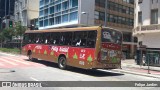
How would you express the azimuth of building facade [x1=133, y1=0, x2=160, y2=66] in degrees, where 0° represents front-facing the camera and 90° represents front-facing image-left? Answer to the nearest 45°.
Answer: approximately 45°
